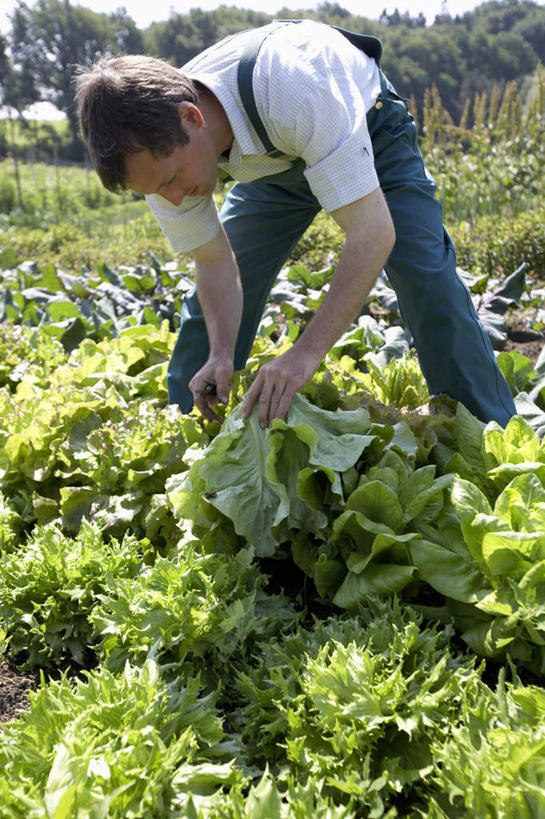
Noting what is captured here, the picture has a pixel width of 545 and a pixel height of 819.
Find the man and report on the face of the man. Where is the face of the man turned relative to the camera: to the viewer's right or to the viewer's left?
to the viewer's left

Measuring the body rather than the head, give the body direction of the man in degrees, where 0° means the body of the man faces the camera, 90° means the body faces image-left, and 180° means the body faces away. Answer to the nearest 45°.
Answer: approximately 45°
